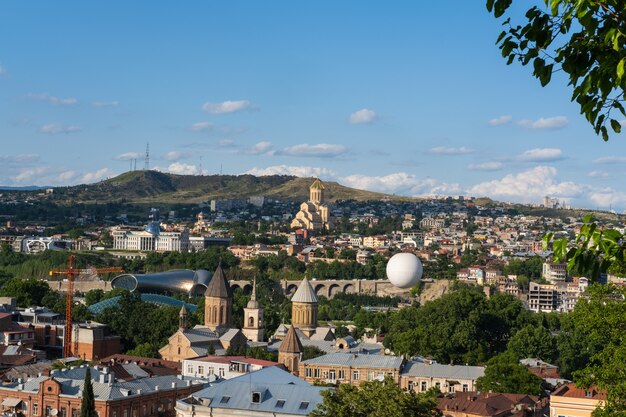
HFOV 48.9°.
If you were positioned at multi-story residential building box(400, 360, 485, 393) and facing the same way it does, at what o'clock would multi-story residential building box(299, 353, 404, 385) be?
multi-story residential building box(299, 353, 404, 385) is roughly at 3 o'clock from multi-story residential building box(400, 360, 485, 393).

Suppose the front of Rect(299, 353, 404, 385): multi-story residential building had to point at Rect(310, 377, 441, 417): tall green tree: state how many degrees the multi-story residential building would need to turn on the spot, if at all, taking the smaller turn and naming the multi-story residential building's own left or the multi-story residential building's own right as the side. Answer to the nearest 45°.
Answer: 0° — it already faces it

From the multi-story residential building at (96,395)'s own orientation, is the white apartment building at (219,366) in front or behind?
behind

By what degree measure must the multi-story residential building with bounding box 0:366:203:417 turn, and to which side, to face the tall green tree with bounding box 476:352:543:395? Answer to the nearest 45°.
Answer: approximately 135° to its left

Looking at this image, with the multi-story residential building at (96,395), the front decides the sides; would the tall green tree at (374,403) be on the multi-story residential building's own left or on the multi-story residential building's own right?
on the multi-story residential building's own left

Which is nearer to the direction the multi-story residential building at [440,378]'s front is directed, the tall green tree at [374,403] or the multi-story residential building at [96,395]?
the tall green tree
